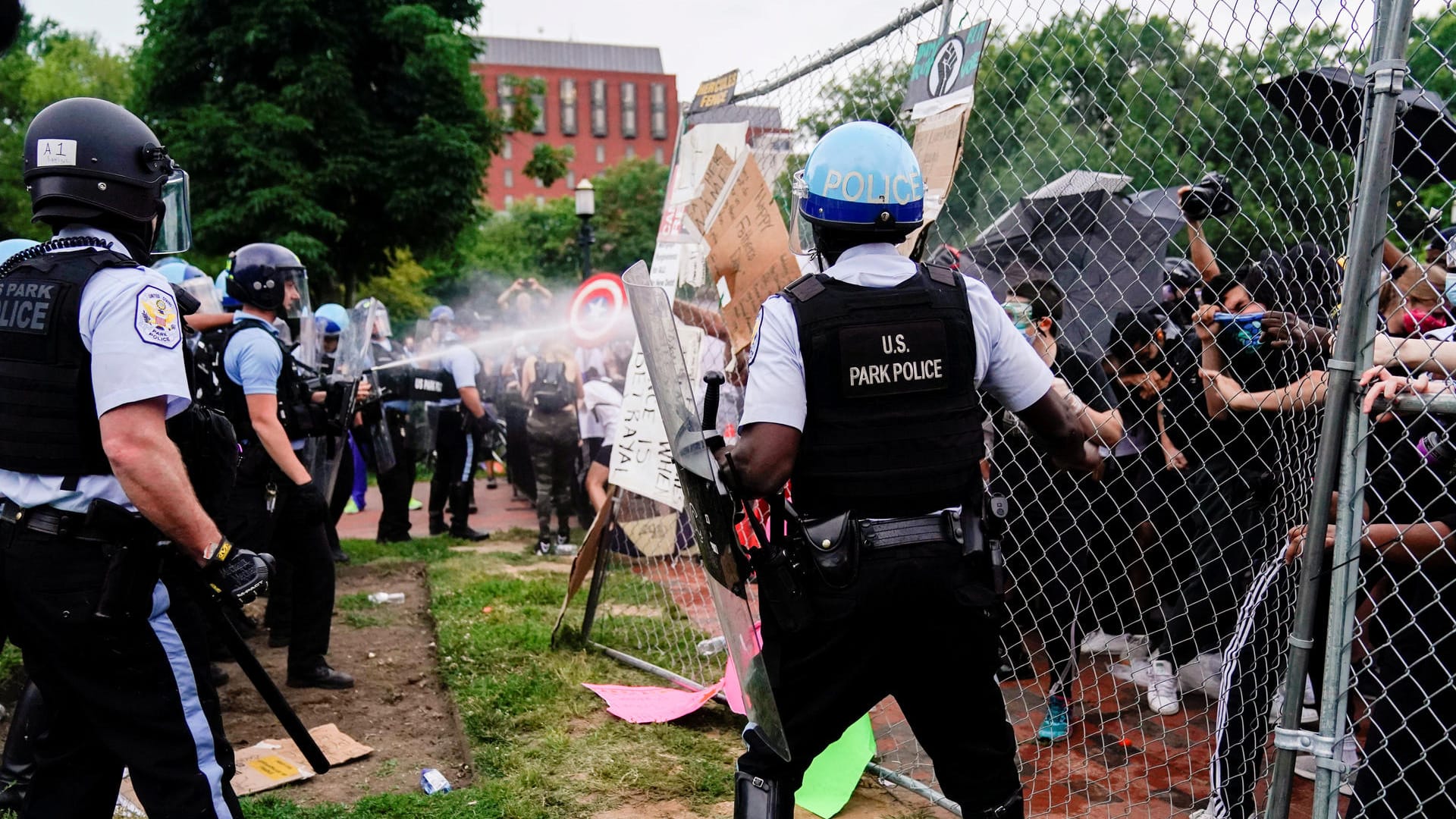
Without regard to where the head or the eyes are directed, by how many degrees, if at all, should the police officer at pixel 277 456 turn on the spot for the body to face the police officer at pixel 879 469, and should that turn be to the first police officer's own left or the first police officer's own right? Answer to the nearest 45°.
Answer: approximately 90° to the first police officer's own right

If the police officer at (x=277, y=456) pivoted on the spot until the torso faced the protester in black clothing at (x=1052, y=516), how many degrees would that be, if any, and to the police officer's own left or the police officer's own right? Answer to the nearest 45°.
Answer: approximately 45° to the police officer's own right

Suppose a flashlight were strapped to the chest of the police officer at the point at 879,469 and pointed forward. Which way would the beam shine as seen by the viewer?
away from the camera

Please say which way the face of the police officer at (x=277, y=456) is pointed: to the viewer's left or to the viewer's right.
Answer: to the viewer's right

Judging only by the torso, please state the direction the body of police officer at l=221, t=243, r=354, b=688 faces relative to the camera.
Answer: to the viewer's right

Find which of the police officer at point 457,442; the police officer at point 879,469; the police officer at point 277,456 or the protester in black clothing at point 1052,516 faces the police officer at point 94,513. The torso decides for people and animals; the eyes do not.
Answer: the protester in black clothing

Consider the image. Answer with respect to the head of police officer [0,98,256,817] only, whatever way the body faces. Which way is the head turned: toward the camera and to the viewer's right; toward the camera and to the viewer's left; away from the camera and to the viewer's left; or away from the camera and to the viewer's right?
away from the camera and to the viewer's right
